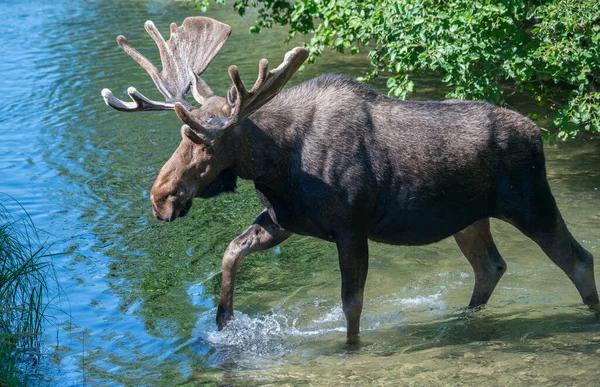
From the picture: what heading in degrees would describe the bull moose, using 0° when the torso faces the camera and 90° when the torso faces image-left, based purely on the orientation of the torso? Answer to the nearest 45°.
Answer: approximately 90°

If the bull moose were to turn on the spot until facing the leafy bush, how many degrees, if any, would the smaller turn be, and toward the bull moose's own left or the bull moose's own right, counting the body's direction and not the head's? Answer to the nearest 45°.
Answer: approximately 135° to the bull moose's own right
